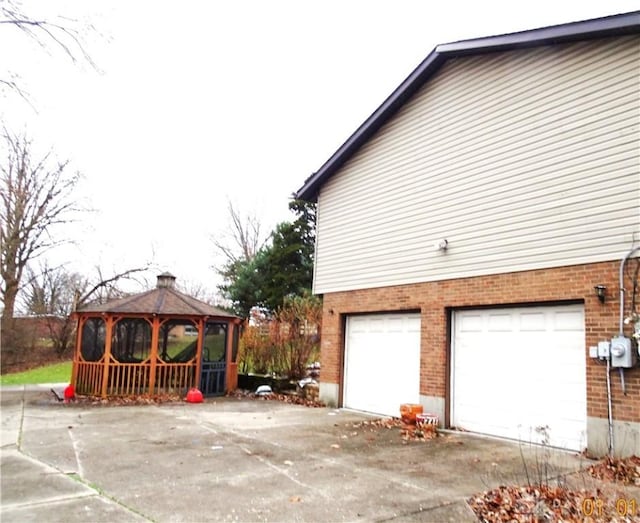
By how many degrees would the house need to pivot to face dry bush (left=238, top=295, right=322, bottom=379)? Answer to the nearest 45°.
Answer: approximately 90° to its right

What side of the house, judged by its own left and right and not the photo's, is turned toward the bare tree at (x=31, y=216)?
right

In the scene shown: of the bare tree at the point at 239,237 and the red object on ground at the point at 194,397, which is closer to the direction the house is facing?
the red object on ground

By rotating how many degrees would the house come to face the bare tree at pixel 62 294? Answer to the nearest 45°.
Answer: approximately 90° to its right

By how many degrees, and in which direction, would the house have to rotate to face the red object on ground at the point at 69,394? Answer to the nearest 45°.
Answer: approximately 45° to its right

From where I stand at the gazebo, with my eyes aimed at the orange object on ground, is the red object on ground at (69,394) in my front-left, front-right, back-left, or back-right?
back-right

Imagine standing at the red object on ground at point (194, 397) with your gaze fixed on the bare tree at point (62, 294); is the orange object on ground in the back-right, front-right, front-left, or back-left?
back-right

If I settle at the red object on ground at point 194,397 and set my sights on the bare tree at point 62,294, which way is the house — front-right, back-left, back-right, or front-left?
back-right

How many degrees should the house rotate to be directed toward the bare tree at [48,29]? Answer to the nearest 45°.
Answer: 0° — it already faces it

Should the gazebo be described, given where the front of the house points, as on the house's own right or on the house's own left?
on the house's own right

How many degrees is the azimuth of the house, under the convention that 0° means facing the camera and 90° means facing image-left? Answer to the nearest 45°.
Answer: approximately 45°
